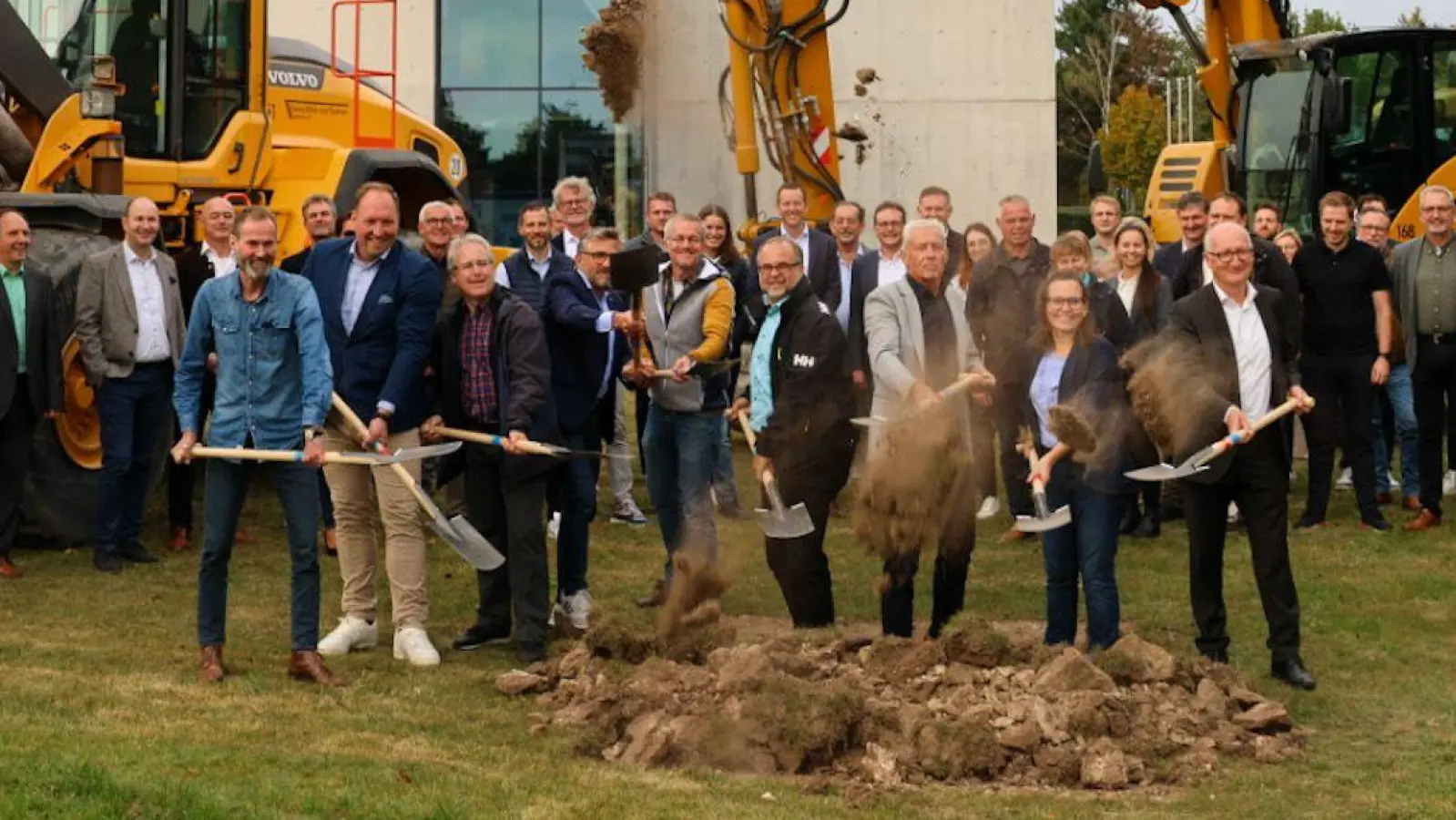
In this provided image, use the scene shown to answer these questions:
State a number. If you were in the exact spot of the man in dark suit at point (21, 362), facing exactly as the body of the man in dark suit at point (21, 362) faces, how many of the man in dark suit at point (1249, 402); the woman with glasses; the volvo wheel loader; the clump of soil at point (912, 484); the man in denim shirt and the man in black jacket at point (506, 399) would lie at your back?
1

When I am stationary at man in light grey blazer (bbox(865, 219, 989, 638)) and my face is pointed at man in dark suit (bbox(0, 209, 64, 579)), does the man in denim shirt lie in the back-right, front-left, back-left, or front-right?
front-left

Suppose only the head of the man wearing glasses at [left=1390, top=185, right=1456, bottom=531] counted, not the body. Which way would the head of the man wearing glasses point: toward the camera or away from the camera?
toward the camera

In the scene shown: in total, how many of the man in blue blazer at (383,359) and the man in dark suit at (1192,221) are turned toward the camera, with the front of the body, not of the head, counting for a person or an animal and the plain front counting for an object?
2

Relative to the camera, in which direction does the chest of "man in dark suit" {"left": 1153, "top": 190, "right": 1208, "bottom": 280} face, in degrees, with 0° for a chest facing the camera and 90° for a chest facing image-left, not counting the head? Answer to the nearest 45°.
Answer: approximately 0°

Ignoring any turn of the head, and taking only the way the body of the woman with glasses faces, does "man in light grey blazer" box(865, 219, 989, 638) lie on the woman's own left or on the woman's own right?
on the woman's own right

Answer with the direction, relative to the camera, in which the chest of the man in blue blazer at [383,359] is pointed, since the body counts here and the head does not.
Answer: toward the camera

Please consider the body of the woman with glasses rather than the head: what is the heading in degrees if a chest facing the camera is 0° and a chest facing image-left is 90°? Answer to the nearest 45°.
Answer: approximately 45°

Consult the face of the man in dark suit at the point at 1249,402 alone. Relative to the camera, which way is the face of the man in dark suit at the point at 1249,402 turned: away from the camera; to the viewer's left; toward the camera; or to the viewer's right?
toward the camera

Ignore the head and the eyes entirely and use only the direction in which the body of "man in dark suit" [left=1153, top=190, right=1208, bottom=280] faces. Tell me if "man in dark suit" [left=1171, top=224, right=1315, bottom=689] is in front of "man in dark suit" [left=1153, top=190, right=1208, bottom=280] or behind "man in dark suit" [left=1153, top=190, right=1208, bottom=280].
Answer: in front

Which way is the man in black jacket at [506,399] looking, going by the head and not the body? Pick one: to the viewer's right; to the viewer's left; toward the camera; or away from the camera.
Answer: toward the camera

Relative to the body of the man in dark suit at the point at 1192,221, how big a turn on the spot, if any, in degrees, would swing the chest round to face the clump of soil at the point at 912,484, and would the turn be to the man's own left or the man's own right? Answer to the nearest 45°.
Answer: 0° — they already face it
